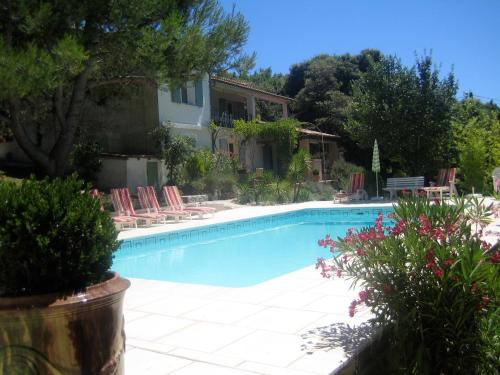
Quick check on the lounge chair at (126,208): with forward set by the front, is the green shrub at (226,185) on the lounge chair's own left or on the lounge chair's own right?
on the lounge chair's own left

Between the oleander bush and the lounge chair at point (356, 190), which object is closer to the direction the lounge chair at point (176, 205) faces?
the oleander bush

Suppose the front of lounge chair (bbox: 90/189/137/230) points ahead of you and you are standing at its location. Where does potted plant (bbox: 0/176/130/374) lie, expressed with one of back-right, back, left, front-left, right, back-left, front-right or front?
front-right

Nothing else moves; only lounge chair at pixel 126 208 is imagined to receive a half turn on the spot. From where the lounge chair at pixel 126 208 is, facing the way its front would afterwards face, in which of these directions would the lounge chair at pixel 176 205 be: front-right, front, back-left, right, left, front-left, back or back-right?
right

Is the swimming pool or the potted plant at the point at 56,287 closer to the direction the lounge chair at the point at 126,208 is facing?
the swimming pool

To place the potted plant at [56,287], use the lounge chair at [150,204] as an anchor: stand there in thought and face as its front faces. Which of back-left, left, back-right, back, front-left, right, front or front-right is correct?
front-right

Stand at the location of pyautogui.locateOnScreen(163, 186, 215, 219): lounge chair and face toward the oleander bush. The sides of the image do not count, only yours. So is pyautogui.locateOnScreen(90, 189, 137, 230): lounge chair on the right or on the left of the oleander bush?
right
